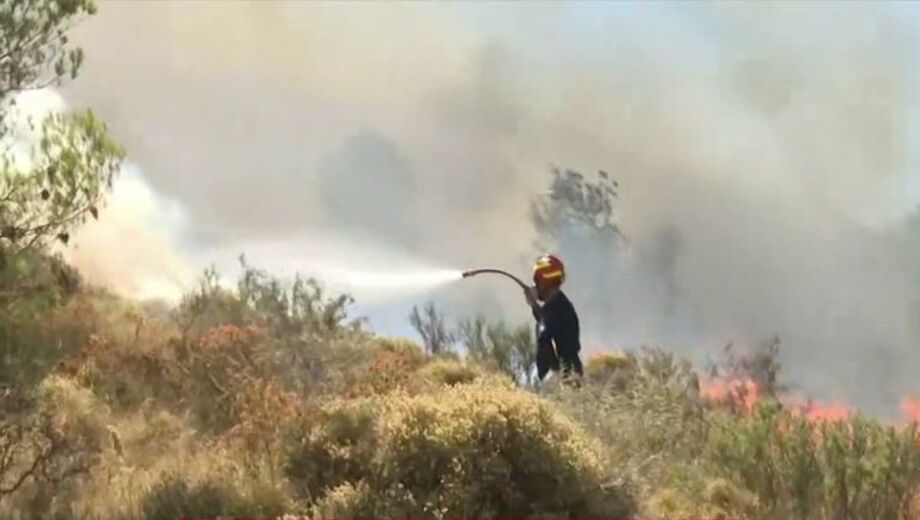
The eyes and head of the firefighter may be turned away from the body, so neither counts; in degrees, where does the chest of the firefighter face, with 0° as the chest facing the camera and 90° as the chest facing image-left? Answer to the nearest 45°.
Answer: approximately 90°

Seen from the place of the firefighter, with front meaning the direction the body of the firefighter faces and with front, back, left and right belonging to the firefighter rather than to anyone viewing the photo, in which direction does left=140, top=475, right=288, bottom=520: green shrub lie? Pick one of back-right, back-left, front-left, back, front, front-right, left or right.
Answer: front-left

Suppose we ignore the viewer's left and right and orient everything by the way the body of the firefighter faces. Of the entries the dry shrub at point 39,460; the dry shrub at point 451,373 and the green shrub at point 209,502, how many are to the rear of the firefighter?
0

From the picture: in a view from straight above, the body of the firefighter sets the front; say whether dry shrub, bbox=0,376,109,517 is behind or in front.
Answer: in front

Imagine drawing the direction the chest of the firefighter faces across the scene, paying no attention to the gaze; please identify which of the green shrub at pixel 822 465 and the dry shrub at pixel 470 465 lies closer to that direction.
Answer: the dry shrub

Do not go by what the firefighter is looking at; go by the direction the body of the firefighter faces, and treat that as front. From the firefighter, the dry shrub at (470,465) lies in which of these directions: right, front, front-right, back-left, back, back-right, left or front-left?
left

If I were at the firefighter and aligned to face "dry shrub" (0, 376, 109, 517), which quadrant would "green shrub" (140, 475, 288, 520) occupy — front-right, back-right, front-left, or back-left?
front-left

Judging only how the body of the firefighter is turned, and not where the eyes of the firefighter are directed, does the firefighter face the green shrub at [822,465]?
no

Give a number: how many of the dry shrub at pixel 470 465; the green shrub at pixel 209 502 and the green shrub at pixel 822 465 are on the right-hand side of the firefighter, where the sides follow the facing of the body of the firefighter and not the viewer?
0

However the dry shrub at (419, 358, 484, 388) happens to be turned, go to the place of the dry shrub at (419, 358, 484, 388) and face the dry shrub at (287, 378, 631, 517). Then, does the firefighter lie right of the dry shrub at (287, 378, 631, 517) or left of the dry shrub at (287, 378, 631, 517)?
left

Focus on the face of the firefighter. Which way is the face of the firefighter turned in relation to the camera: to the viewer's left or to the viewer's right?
to the viewer's left
